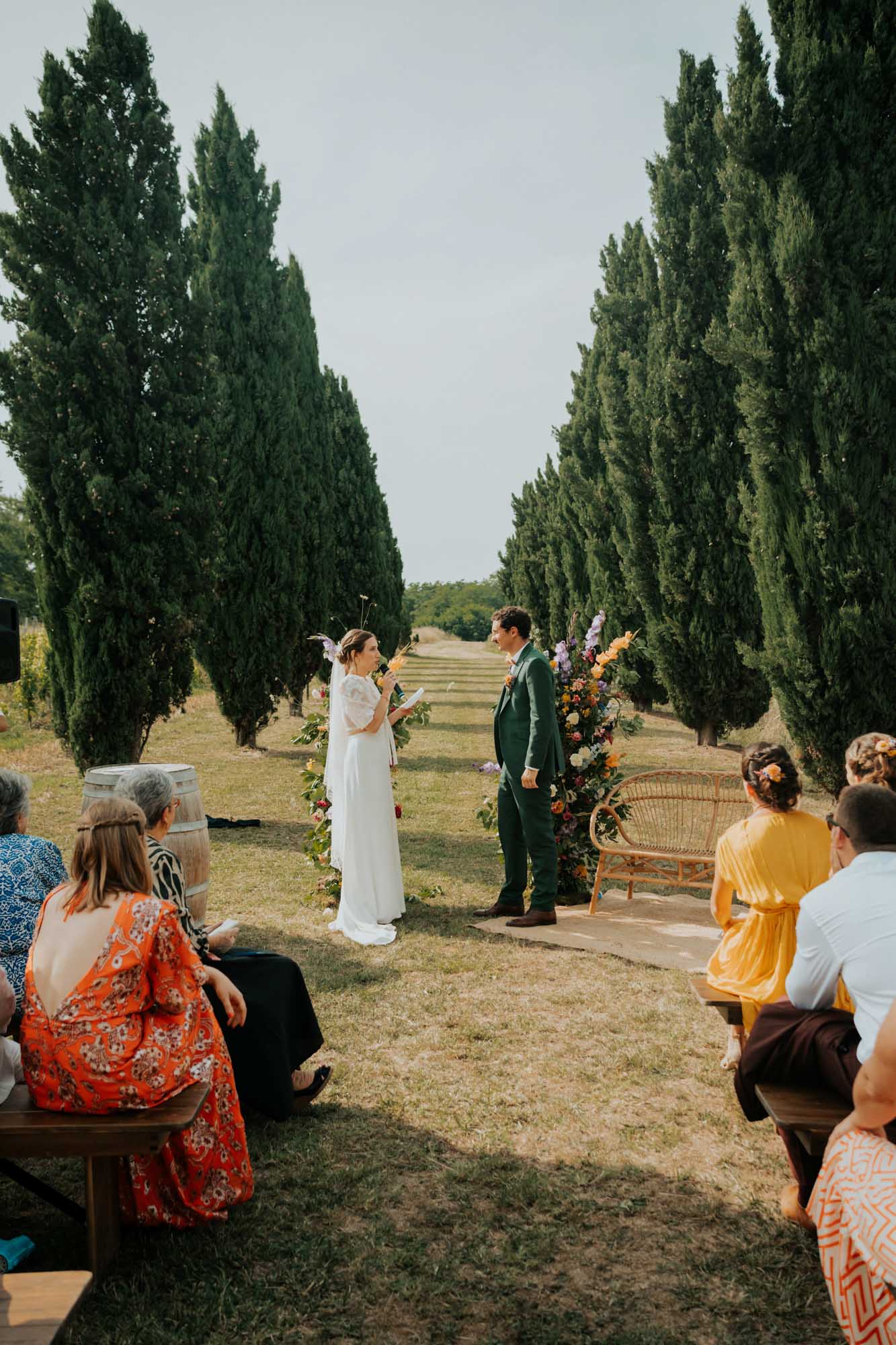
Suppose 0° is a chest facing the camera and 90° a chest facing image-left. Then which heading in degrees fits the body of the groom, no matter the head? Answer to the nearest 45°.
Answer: approximately 90°

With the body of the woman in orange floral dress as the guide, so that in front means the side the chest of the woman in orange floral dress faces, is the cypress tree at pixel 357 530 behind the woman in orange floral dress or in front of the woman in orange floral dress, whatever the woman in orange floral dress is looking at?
in front

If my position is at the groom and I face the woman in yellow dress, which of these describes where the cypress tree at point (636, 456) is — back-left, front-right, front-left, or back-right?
back-left

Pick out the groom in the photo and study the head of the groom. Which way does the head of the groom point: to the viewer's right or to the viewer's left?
to the viewer's left

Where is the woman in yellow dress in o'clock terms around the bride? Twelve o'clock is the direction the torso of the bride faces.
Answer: The woman in yellow dress is roughly at 2 o'clock from the bride.

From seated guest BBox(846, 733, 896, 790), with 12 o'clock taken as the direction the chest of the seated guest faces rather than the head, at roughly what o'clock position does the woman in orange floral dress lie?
The woman in orange floral dress is roughly at 9 o'clock from the seated guest.

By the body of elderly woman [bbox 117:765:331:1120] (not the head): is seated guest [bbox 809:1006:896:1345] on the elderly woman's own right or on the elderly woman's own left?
on the elderly woman's own right

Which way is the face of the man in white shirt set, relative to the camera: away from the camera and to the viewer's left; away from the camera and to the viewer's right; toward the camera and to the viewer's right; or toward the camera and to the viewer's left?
away from the camera and to the viewer's left

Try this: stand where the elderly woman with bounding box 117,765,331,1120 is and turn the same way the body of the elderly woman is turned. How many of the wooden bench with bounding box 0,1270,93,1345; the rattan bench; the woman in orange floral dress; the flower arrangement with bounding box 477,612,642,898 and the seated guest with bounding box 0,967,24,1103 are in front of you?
2

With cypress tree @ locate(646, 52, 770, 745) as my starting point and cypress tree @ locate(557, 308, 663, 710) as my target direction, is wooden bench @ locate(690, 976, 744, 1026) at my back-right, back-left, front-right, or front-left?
back-left

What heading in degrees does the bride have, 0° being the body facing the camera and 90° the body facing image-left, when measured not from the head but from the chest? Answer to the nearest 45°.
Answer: approximately 270°

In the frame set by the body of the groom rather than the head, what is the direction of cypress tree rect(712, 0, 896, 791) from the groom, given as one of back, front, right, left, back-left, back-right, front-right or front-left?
back-right

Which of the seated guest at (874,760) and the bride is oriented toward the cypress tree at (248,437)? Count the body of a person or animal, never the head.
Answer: the seated guest

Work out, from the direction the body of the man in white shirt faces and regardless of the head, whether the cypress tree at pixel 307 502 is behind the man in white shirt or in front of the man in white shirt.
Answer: in front

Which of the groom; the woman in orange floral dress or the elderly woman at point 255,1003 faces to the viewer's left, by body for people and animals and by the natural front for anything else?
the groom

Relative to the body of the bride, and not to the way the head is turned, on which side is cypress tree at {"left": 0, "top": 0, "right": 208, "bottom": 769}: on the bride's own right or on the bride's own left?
on the bride's own left
